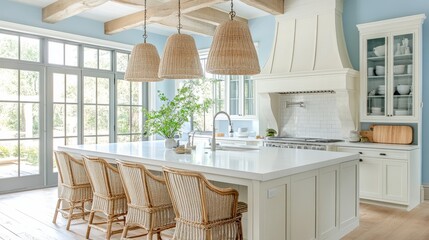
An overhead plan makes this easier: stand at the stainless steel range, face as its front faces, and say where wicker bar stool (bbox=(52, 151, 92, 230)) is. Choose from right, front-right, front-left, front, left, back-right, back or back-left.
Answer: front

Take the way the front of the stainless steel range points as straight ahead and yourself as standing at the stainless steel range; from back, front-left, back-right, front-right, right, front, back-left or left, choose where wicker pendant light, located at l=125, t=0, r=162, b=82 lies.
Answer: front

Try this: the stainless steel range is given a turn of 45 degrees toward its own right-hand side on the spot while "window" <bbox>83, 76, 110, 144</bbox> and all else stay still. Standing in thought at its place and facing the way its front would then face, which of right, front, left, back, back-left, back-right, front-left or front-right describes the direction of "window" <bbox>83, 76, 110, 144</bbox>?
front

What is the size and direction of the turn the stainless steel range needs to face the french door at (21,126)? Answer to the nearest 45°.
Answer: approximately 45° to its right

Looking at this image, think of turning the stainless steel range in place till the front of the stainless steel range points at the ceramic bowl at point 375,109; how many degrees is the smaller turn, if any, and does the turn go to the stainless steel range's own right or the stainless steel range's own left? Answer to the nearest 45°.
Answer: approximately 135° to the stainless steel range's own left

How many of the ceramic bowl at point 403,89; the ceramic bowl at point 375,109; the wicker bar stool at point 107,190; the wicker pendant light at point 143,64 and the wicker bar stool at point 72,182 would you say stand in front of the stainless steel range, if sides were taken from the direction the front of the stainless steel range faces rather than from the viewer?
3

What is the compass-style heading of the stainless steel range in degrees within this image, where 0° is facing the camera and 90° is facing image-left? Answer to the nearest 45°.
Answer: approximately 45°

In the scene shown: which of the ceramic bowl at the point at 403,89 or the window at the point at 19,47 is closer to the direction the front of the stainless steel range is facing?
the window

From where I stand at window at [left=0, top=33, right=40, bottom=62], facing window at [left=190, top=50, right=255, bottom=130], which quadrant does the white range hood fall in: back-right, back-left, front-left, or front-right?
front-right

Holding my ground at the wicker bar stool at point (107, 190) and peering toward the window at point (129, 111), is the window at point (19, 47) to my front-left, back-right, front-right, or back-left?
front-left

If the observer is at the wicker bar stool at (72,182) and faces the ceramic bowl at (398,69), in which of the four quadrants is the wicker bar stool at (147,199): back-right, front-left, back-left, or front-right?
front-right

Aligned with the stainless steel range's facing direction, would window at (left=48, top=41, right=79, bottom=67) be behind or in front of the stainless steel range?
in front

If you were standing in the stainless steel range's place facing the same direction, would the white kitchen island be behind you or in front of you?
in front

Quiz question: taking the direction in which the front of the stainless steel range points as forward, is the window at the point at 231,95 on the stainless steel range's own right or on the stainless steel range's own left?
on the stainless steel range's own right

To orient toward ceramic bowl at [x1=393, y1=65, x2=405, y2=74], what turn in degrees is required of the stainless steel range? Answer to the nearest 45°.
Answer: approximately 135° to its left

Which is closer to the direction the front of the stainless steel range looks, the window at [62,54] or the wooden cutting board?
the window

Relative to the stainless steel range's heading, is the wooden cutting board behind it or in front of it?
behind

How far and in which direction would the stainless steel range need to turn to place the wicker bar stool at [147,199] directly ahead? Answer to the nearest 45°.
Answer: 0° — it already faces it
